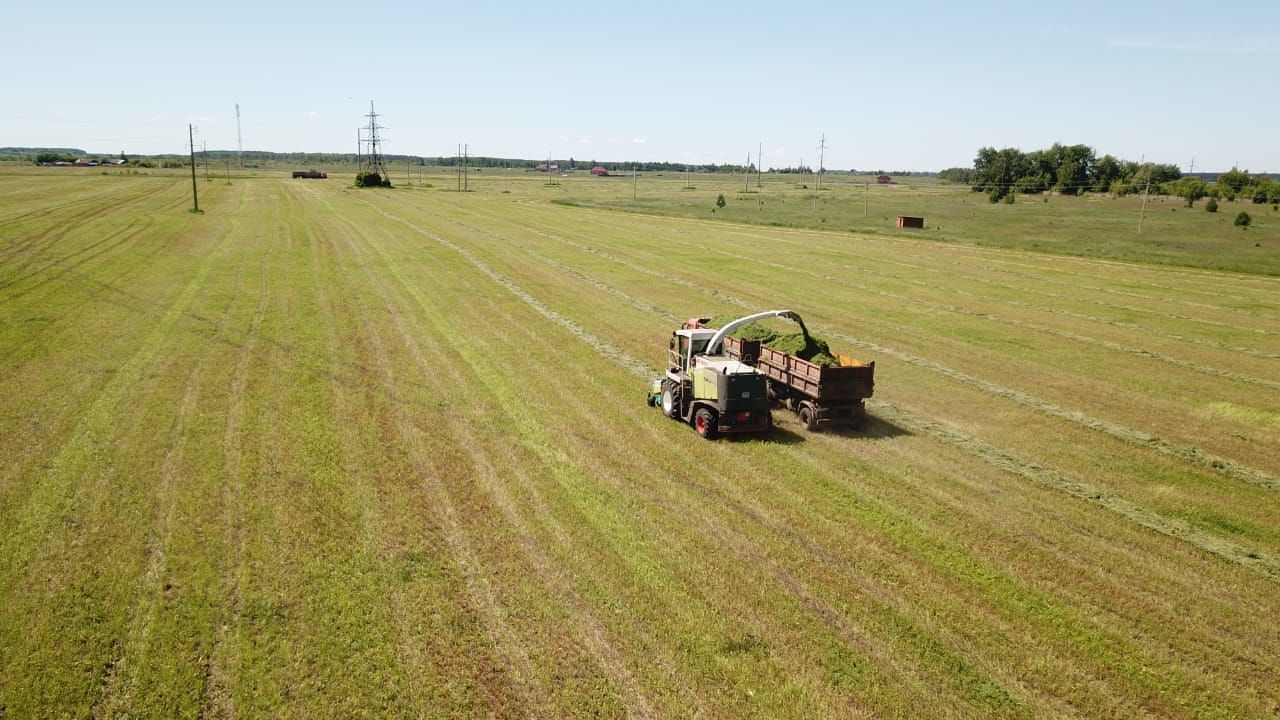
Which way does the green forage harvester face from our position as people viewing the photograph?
facing away from the viewer and to the left of the viewer
